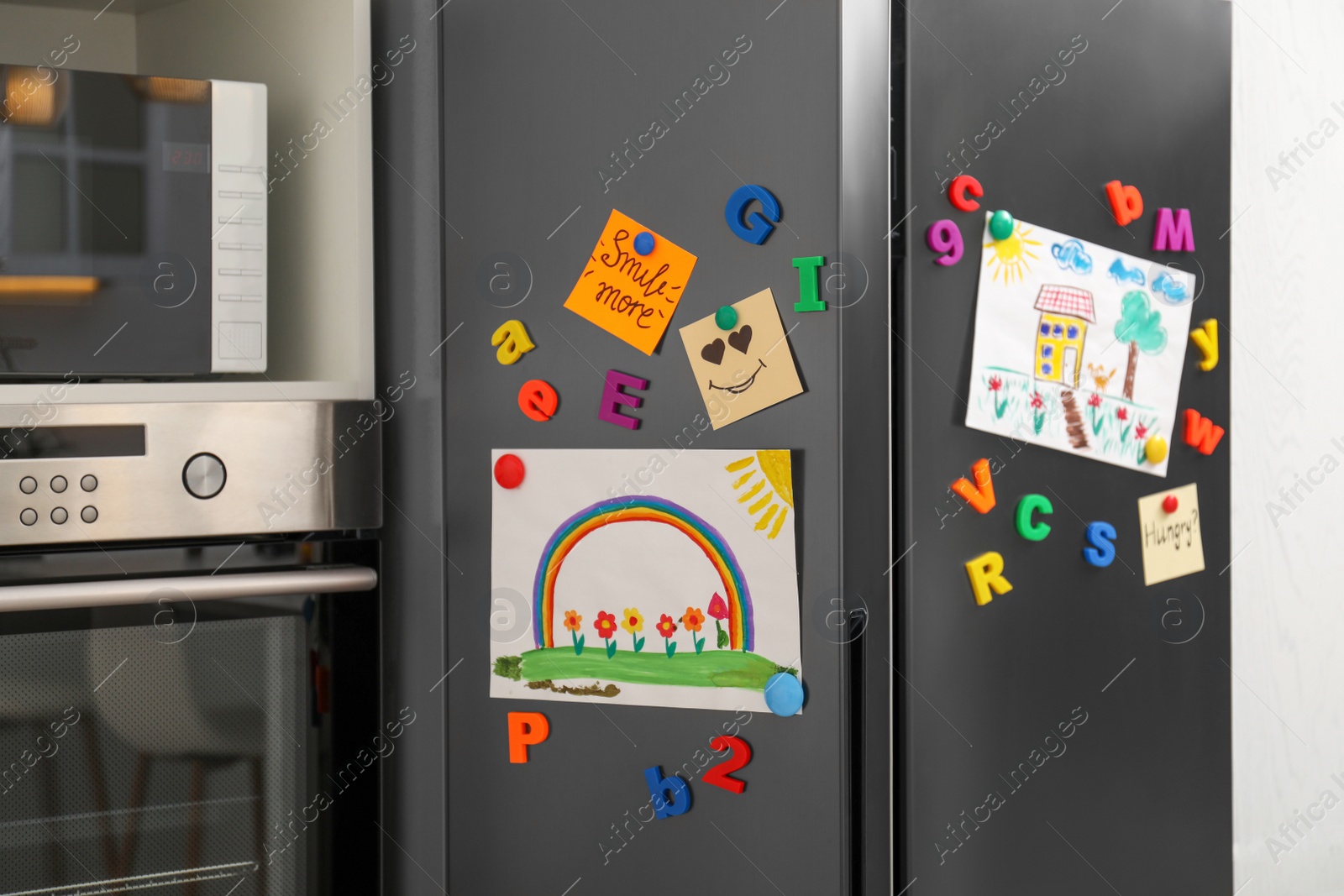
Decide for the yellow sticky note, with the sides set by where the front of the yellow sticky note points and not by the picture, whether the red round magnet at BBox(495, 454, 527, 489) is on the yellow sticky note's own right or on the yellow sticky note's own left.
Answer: on the yellow sticky note's own right

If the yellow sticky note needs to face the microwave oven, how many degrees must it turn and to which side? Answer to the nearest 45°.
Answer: approximately 45° to its right

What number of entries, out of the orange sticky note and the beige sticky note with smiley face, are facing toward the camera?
2

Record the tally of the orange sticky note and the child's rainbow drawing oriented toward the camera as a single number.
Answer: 2

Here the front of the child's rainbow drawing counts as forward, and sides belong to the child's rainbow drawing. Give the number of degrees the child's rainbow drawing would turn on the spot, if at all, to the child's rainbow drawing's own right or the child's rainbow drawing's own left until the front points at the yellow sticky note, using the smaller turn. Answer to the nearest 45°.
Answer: approximately 90° to the child's rainbow drawing's own left

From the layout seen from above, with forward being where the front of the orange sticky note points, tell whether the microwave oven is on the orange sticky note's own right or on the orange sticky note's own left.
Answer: on the orange sticky note's own right
